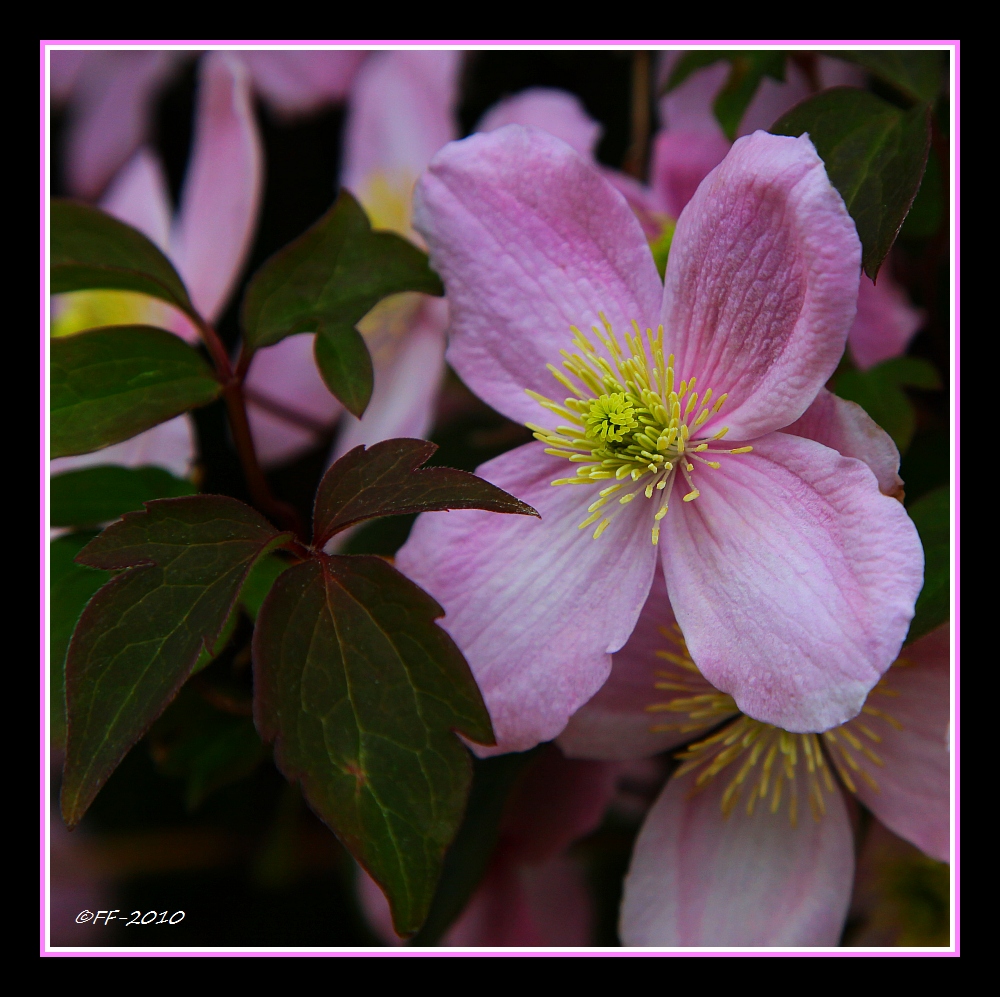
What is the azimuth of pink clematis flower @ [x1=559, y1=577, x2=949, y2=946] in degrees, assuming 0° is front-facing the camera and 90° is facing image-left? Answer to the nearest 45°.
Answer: approximately 0°
